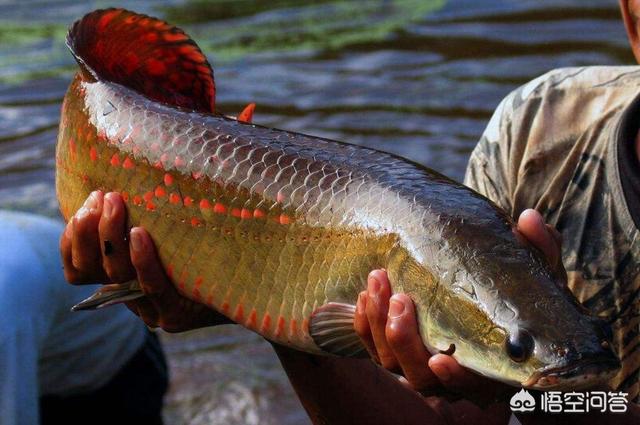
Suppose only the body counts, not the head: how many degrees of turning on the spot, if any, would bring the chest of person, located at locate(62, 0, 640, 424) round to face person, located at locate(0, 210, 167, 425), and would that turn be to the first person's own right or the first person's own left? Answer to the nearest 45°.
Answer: approximately 90° to the first person's own right

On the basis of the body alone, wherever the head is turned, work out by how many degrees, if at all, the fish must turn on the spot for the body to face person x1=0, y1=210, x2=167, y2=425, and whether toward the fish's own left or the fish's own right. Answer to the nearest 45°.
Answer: approximately 180°

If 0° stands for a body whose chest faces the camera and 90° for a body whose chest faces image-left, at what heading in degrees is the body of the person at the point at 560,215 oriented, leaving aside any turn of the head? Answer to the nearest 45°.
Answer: approximately 0°
